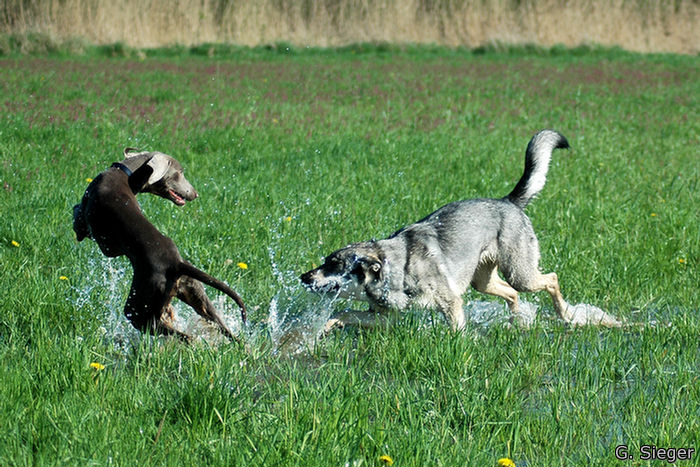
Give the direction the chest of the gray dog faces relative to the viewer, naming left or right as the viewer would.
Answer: facing to the left of the viewer

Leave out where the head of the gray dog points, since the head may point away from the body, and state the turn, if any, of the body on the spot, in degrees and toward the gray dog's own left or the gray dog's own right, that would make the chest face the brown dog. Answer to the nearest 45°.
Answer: approximately 45° to the gray dog's own left

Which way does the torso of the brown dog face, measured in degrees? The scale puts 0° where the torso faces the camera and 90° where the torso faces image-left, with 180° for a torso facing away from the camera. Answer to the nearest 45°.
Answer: approximately 135°

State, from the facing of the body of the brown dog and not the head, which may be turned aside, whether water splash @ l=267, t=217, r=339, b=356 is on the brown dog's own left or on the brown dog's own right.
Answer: on the brown dog's own right

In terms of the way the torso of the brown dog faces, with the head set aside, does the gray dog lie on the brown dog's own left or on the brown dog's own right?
on the brown dog's own right

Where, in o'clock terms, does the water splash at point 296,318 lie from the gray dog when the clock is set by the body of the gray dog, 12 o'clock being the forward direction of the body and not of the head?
The water splash is roughly at 11 o'clock from the gray dog.
